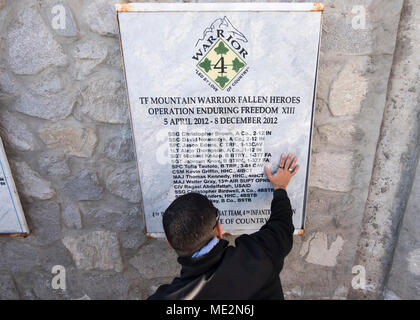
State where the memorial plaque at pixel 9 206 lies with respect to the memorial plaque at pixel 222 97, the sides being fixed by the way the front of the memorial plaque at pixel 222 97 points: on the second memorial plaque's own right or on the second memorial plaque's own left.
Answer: on the second memorial plaque's own right

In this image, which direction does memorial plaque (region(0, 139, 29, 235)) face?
toward the camera

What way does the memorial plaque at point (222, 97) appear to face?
toward the camera

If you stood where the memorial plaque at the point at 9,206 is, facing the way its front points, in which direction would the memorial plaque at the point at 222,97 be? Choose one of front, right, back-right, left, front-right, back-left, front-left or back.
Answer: front-left

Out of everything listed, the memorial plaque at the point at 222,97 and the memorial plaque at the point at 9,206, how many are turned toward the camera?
2
